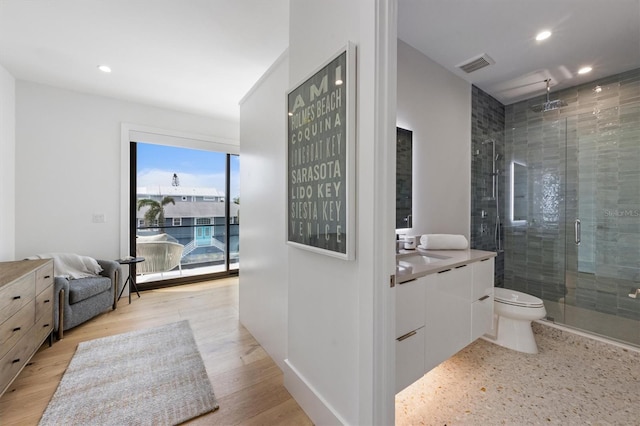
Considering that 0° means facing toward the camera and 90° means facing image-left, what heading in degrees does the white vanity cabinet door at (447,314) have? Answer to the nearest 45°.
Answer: approximately 315°

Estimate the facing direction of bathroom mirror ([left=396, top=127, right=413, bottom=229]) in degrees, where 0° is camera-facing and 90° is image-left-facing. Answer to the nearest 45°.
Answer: approximately 315°

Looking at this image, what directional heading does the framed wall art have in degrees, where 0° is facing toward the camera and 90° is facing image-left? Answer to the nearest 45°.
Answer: approximately 45°

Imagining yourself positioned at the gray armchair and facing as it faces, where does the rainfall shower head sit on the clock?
The rainfall shower head is roughly at 12 o'clock from the gray armchair.

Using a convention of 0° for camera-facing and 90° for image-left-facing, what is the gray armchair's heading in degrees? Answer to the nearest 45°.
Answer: approximately 315°
